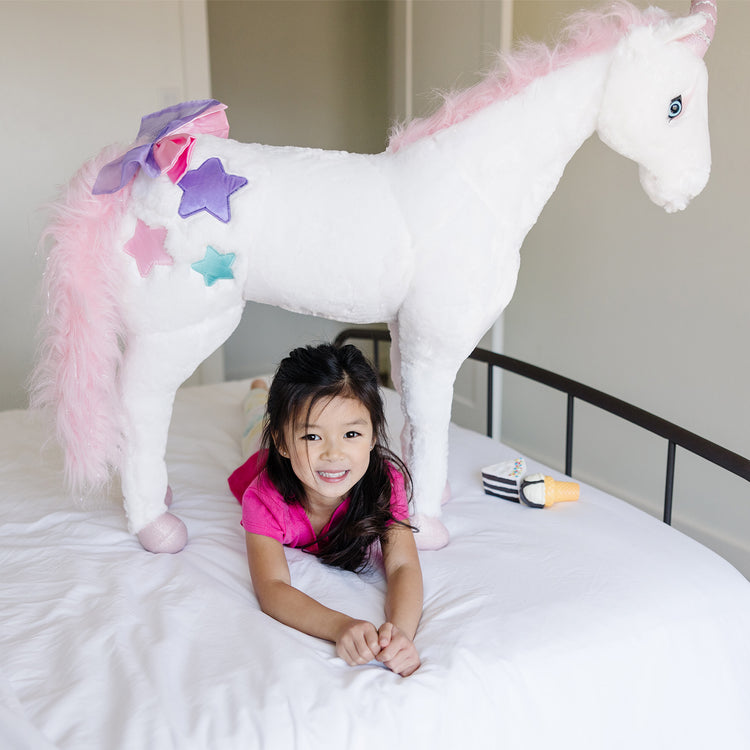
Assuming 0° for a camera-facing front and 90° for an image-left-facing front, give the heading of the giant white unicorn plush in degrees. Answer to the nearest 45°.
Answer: approximately 270°
